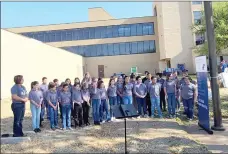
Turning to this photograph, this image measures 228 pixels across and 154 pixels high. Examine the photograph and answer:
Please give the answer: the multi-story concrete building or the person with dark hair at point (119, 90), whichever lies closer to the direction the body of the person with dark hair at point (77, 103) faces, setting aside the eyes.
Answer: the person with dark hair

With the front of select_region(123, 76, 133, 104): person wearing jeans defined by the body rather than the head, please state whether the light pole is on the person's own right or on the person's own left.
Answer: on the person's own left

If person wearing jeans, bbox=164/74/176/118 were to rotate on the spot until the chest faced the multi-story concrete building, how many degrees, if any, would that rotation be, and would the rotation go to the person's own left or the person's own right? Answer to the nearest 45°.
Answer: approximately 180°

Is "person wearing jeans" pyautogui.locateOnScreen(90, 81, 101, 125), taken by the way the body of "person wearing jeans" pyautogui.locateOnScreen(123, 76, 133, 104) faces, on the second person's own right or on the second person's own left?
on the second person's own right

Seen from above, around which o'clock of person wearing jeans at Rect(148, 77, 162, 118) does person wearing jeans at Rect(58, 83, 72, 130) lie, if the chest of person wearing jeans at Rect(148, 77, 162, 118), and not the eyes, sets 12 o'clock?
person wearing jeans at Rect(58, 83, 72, 130) is roughly at 2 o'clock from person wearing jeans at Rect(148, 77, 162, 118).

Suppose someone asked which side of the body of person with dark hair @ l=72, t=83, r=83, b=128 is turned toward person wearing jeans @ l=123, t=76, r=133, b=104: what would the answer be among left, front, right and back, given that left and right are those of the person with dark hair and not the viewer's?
left

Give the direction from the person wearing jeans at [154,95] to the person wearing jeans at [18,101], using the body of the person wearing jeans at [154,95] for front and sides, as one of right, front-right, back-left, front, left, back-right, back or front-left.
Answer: front-right

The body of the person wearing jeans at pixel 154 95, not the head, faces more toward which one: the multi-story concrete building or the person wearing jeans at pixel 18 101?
the person wearing jeans

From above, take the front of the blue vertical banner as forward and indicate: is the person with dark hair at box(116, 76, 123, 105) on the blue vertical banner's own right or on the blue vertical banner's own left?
on the blue vertical banner's own right
